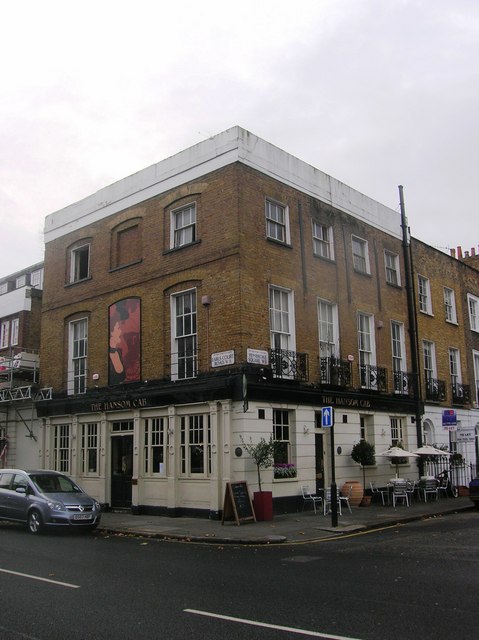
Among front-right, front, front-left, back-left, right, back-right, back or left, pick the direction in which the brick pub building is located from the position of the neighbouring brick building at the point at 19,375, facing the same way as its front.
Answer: left

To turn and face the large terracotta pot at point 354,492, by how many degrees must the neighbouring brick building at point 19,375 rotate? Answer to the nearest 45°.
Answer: approximately 90° to its left

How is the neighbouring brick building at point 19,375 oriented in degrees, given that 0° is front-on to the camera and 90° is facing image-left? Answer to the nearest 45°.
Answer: approximately 45°

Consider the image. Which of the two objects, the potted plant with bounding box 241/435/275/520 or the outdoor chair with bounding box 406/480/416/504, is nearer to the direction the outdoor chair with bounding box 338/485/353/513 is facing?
the potted plant

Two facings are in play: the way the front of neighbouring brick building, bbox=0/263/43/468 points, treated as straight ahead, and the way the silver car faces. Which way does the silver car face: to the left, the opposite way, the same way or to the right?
to the left

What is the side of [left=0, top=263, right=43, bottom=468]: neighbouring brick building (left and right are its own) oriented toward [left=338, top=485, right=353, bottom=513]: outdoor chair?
left

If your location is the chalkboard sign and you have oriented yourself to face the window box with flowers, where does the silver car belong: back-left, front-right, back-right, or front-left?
back-left

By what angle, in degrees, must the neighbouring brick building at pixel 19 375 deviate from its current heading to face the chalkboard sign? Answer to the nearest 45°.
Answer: approximately 90° to its left
